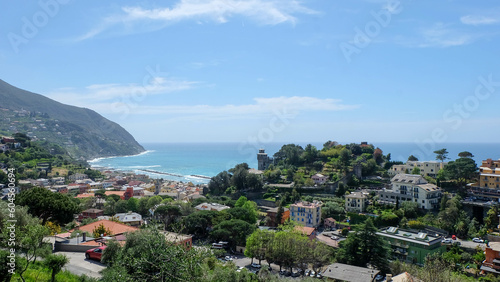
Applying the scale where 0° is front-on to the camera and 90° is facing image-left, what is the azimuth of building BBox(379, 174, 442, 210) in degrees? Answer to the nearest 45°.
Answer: approximately 45°

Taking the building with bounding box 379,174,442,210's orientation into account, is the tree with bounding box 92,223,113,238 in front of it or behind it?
in front

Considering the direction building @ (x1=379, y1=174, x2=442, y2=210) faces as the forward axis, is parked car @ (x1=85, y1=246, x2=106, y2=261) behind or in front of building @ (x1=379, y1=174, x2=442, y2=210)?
in front

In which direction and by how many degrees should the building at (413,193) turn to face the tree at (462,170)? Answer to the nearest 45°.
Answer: approximately 180°

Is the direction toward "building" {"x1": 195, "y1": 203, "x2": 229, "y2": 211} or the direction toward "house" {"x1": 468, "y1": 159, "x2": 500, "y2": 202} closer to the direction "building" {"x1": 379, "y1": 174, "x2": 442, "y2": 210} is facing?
the building

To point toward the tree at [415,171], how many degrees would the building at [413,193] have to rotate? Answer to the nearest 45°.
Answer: approximately 135° to its right

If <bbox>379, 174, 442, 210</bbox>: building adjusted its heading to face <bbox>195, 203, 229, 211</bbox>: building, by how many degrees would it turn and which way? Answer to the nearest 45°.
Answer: approximately 45° to its right

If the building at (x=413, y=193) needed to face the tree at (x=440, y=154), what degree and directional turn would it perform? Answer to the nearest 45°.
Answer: approximately 135° to its right

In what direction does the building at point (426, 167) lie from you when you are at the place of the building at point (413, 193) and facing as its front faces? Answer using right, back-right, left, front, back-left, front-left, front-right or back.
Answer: back-right

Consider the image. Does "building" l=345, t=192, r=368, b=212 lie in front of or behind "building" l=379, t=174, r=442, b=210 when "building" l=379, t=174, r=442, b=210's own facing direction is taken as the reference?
in front

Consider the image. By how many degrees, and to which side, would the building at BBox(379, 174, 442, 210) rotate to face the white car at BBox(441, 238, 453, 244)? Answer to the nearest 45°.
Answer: approximately 45° to its left

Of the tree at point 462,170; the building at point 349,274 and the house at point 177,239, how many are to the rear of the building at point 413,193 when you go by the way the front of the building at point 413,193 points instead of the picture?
1

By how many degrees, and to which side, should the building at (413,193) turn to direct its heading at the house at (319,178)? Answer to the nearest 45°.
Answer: approximately 90° to its right
